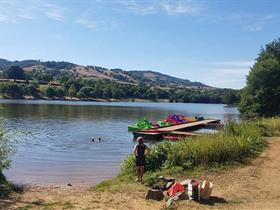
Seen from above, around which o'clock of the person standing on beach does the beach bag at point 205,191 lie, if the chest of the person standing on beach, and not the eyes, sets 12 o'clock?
The beach bag is roughly at 5 o'clock from the person standing on beach.

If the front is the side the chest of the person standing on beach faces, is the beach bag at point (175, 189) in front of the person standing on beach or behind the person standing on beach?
behind

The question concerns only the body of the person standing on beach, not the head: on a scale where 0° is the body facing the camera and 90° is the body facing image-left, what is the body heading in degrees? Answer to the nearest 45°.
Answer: approximately 180°
